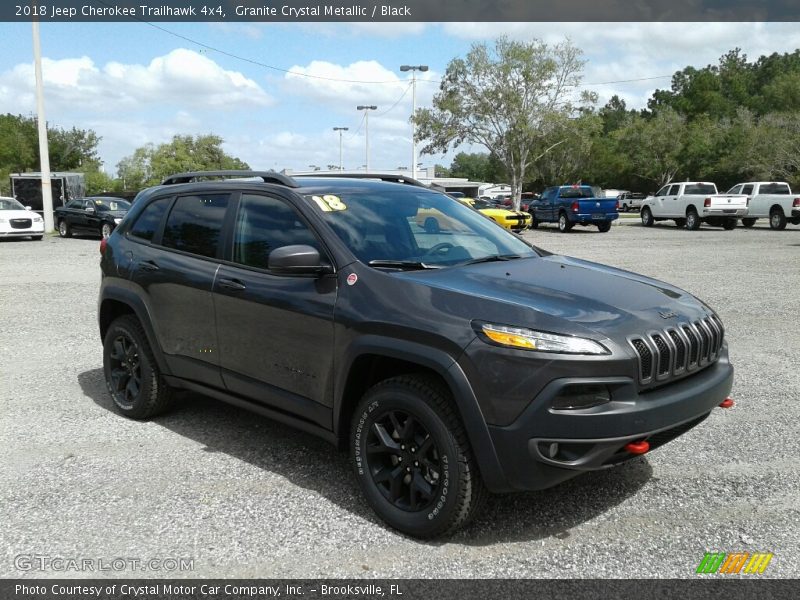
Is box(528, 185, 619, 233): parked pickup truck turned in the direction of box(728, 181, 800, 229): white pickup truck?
no

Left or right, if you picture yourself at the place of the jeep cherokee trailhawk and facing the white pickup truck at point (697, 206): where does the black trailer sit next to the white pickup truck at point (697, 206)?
left

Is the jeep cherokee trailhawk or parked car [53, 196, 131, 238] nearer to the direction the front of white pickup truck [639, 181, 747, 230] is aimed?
the parked car

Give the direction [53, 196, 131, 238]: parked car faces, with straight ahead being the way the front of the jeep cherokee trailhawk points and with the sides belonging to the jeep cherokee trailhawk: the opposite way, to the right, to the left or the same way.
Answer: the same way

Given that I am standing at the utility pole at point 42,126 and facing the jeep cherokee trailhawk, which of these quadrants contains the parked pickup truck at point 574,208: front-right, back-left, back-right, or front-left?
front-left

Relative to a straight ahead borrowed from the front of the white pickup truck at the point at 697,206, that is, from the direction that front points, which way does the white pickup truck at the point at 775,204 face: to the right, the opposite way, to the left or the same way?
the same way

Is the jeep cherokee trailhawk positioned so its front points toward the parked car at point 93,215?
no

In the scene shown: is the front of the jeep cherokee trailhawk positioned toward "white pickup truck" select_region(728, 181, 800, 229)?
no

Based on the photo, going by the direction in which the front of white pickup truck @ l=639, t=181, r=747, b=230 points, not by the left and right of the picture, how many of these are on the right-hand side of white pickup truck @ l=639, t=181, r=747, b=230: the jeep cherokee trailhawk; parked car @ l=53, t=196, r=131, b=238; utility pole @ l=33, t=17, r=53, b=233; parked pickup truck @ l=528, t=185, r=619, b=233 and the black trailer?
0

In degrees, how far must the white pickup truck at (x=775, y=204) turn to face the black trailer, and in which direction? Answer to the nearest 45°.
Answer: approximately 45° to its left

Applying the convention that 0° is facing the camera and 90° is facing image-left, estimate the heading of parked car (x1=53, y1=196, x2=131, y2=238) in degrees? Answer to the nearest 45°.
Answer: approximately 315°

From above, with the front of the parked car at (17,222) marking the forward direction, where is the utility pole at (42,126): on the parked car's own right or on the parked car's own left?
on the parked car's own left

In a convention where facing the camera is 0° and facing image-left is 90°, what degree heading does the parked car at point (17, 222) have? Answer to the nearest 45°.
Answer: approximately 315°
